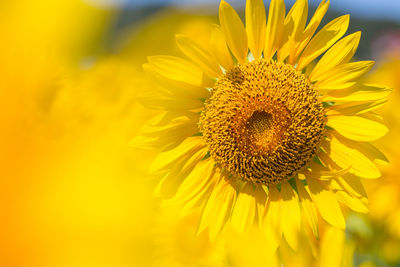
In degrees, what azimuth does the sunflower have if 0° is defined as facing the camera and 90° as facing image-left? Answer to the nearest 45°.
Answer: approximately 0°
